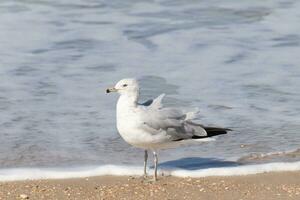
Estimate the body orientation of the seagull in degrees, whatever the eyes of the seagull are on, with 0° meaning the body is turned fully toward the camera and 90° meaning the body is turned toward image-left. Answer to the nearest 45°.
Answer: approximately 90°
